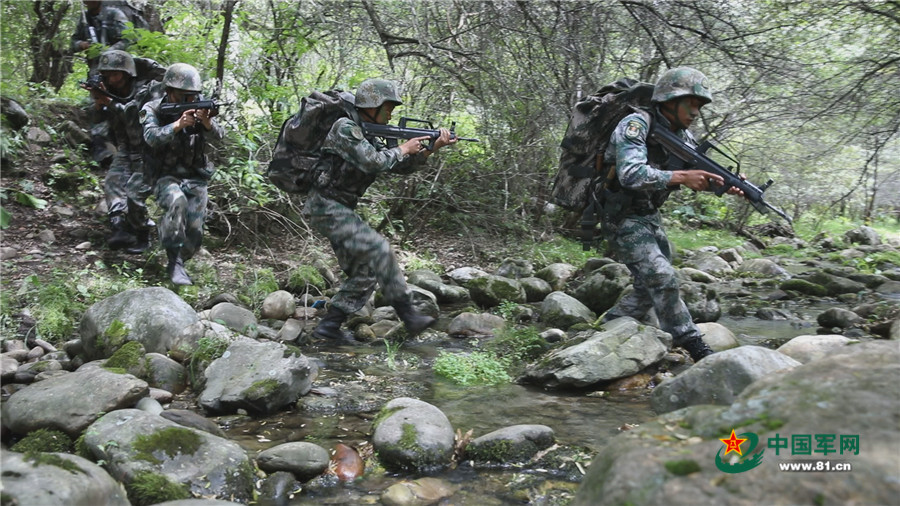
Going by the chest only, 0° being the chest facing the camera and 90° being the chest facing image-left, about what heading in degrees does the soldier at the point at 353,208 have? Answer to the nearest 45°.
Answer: approximately 270°

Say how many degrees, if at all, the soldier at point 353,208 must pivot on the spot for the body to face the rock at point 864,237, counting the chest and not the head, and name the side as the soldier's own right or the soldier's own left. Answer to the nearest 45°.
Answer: approximately 45° to the soldier's own left

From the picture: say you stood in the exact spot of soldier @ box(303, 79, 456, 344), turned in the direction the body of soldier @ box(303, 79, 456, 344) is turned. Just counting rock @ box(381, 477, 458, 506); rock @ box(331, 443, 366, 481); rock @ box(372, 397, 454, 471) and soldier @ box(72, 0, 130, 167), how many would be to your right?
3

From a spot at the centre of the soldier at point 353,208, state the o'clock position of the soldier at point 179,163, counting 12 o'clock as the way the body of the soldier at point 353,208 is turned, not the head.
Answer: the soldier at point 179,163 is roughly at 7 o'clock from the soldier at point 353,208.

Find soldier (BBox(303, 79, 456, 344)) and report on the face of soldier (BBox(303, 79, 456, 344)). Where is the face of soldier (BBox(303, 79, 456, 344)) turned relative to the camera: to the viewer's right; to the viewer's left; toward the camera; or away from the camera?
to the viewer's right

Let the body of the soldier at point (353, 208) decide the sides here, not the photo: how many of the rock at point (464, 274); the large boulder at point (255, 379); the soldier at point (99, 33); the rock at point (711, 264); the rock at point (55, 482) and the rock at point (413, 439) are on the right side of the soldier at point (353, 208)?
3

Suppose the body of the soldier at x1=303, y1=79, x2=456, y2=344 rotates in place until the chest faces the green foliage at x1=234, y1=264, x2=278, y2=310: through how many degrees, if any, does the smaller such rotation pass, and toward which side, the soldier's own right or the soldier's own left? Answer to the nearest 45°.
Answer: approximately 135° to the soldier's own left

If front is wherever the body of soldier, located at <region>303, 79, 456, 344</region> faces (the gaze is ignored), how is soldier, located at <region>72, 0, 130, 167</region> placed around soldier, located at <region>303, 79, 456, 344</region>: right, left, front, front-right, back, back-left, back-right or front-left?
back-left

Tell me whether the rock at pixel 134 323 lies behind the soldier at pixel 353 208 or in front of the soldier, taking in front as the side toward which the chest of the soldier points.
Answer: behind

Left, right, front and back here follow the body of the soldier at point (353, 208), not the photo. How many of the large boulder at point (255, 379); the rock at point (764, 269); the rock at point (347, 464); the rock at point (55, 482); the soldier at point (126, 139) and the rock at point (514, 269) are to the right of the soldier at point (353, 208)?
3
